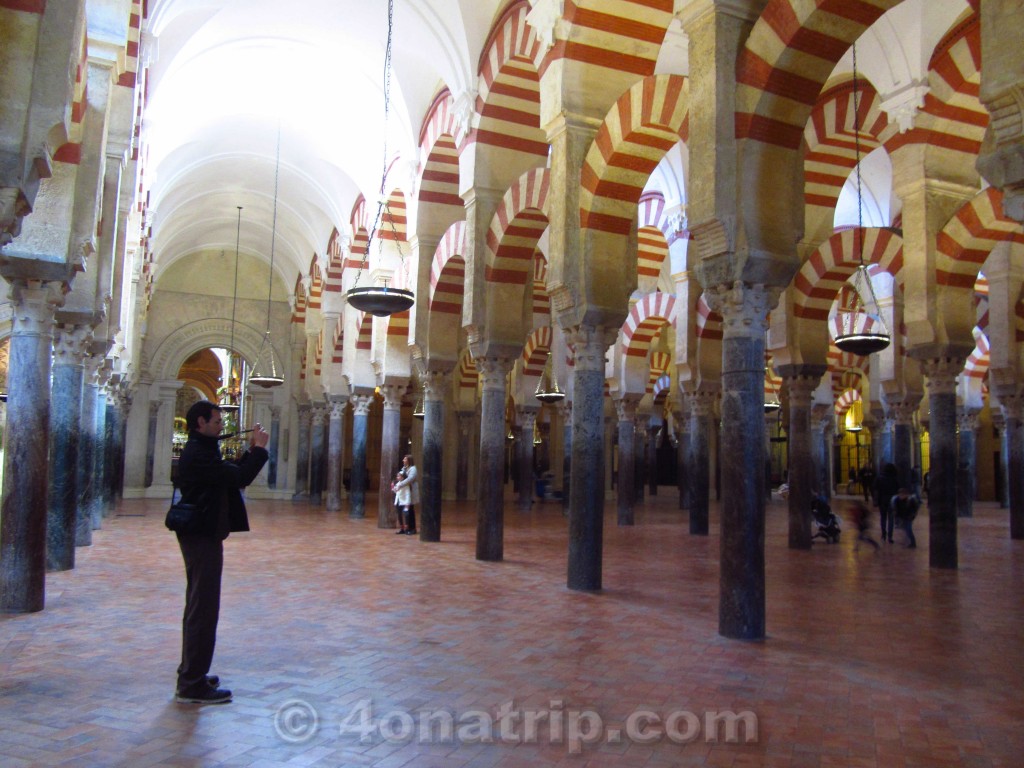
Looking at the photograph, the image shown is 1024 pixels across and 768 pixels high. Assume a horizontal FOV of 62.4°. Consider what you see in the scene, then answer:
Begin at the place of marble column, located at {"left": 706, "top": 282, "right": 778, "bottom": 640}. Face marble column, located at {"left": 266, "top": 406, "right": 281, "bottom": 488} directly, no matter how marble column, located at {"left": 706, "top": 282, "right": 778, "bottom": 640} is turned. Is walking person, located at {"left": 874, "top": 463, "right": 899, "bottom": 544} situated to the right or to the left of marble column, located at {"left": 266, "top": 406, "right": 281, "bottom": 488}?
right

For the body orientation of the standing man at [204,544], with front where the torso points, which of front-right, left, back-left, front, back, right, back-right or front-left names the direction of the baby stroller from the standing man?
front-left

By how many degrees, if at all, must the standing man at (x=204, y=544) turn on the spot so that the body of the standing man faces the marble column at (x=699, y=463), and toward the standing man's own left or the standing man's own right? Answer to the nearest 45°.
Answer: approximately 45° to the standing man's own left

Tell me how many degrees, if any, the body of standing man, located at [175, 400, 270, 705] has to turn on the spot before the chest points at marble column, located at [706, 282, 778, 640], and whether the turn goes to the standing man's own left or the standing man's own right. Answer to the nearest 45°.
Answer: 0° — they already face it

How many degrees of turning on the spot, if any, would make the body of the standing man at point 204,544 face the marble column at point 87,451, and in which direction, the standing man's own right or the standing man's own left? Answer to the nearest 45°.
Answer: approximately 90° to the standing man's own left

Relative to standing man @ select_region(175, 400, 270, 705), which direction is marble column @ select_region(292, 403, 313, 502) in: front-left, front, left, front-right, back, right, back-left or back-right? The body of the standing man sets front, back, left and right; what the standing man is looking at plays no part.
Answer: left

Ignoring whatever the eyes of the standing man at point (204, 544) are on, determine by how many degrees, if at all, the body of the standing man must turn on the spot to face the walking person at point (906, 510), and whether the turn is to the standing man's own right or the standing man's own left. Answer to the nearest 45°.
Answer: approximately 45° to the standing man's own left

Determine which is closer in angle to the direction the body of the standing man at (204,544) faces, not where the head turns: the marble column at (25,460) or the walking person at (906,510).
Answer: the walking person

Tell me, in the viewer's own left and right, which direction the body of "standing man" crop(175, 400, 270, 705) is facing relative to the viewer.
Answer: facing to the right of the viewer

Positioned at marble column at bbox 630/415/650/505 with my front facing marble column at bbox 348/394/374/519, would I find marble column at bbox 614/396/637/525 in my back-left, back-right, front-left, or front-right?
front-left

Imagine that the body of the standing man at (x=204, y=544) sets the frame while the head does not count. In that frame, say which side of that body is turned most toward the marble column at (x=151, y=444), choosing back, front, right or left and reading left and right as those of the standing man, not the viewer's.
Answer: left

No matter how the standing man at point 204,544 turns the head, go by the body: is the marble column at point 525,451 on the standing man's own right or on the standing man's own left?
on the standing man's own left

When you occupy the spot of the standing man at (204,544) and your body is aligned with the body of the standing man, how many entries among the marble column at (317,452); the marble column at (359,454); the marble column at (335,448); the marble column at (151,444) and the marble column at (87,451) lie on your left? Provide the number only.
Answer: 5

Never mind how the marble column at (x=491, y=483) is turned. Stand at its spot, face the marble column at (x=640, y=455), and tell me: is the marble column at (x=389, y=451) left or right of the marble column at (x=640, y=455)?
left

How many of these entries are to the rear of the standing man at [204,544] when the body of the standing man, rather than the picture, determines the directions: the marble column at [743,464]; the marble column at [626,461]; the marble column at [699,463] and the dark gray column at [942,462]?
0

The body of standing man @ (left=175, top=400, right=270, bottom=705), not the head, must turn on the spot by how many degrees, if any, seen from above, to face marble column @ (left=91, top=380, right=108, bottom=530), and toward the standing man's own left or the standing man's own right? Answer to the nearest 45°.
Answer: approximately 90° to the standing man's own left

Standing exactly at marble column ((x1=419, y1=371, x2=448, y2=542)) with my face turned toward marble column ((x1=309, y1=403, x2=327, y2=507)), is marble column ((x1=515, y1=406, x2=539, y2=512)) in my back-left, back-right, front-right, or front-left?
front-right

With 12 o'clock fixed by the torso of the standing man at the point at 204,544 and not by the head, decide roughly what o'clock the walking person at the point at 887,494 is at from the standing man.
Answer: The walking person is roughly at 11 o'clock from the standing man.

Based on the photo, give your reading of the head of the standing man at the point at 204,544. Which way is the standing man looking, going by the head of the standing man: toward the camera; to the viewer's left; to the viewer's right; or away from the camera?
to the viewer's right

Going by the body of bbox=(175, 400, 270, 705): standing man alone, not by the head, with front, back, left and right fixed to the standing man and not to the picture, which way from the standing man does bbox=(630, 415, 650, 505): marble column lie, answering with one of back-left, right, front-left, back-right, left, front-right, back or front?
front-left
